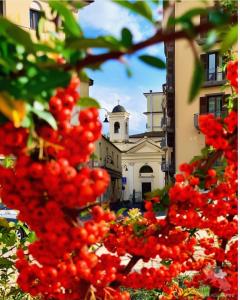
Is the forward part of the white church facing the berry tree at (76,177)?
yes

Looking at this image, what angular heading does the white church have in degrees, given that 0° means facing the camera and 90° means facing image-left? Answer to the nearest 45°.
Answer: approximately 0°
